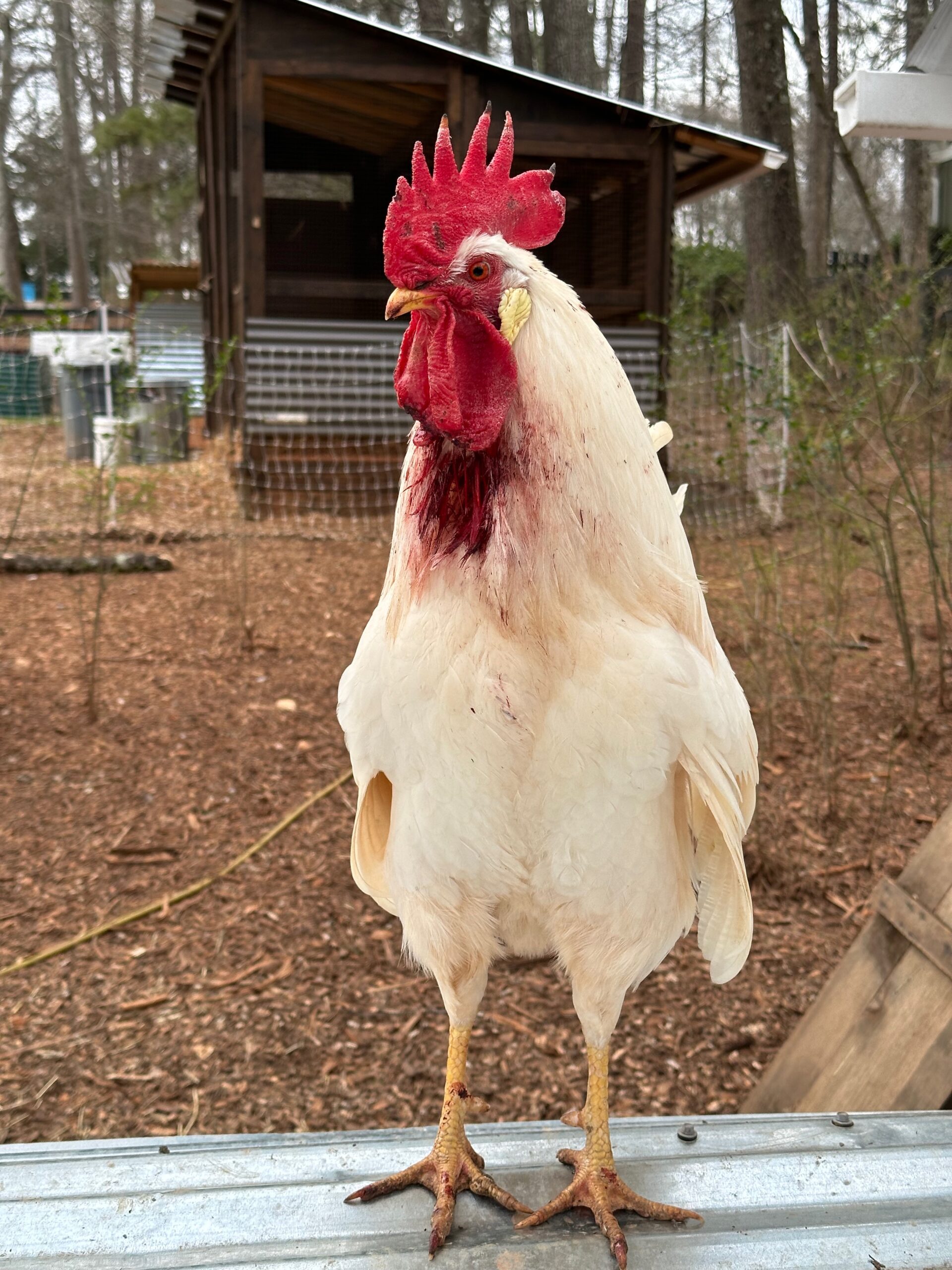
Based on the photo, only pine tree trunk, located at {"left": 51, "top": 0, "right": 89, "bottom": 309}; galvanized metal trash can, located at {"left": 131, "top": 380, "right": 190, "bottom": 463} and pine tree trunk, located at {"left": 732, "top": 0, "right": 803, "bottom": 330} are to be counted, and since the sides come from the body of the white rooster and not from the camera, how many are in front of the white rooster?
0

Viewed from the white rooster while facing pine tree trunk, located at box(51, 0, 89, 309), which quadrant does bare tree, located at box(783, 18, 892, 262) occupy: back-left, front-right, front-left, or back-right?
front-right

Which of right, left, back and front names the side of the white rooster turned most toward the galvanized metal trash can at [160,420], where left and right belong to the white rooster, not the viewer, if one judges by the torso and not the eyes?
back

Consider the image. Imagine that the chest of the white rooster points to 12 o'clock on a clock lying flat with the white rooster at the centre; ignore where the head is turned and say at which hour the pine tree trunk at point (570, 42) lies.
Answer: The pine tree trunk is roughly at 6 o'clock from the white rooster.

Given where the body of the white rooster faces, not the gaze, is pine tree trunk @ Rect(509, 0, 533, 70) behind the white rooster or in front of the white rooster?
behind

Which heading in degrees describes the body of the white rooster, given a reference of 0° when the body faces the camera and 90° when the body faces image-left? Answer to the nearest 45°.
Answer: approximately 0°

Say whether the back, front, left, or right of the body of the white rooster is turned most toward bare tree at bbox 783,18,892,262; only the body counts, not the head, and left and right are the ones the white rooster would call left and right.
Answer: back

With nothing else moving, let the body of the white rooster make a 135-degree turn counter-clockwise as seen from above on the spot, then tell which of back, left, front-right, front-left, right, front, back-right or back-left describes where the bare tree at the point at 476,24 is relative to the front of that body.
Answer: front-left

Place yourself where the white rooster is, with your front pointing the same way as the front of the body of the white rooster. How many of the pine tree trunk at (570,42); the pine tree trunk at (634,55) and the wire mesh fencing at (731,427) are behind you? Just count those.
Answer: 3
